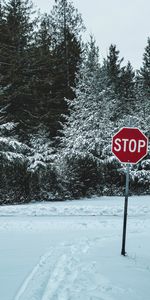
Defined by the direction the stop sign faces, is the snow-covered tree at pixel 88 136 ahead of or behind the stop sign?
behind

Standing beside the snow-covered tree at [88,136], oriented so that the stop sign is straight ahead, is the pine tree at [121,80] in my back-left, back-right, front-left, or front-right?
back-left

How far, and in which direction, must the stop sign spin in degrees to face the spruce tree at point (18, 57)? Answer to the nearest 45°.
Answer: approximately 135° to its right

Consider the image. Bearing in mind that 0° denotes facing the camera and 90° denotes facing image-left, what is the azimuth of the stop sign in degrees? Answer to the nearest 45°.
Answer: approximately 0°

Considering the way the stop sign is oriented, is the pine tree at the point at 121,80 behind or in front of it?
behind

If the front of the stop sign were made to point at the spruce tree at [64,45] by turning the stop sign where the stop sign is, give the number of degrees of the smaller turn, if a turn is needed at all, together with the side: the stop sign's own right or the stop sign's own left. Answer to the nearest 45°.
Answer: approximately 180°
